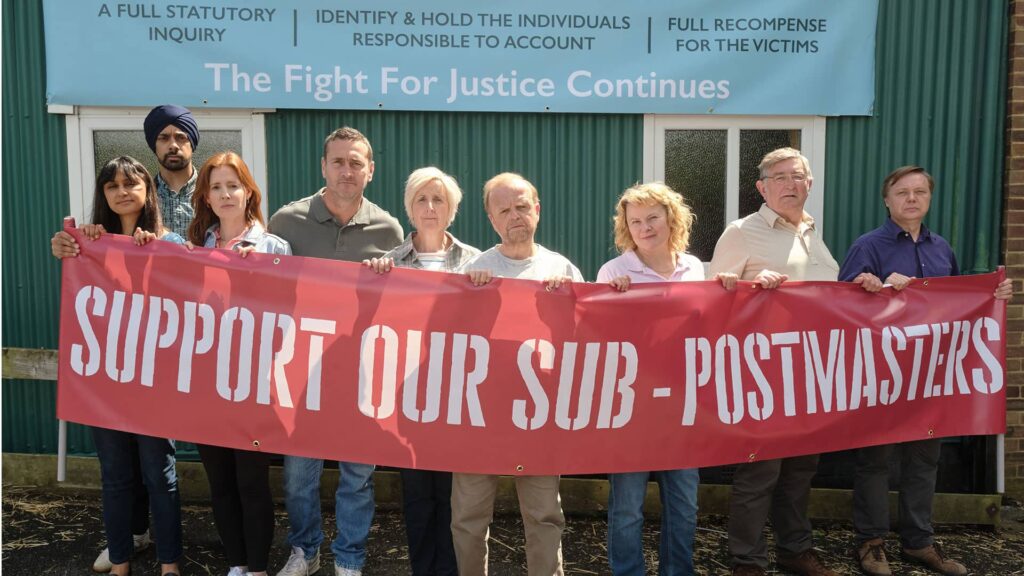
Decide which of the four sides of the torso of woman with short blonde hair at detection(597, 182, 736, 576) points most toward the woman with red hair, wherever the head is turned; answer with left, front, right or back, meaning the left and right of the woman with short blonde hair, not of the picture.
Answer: right

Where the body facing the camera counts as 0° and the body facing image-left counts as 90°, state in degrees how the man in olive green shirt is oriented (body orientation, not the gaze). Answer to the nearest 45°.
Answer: approximately 0°

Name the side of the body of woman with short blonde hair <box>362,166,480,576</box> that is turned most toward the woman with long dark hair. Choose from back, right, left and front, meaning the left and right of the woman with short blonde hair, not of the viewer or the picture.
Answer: right

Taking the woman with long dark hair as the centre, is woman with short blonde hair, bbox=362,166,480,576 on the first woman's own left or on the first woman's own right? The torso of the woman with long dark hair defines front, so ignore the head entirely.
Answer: on the first woman's own left

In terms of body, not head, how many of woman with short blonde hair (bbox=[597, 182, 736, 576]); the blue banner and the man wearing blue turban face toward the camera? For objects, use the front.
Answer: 3

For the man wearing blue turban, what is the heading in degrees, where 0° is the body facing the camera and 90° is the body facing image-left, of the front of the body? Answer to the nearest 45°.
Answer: approximately 0°

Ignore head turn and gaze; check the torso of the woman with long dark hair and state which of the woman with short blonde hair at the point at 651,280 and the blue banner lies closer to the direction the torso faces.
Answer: the woman with short blonde hair

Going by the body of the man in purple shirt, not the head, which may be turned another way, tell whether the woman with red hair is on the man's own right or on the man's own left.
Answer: on the man's own right
